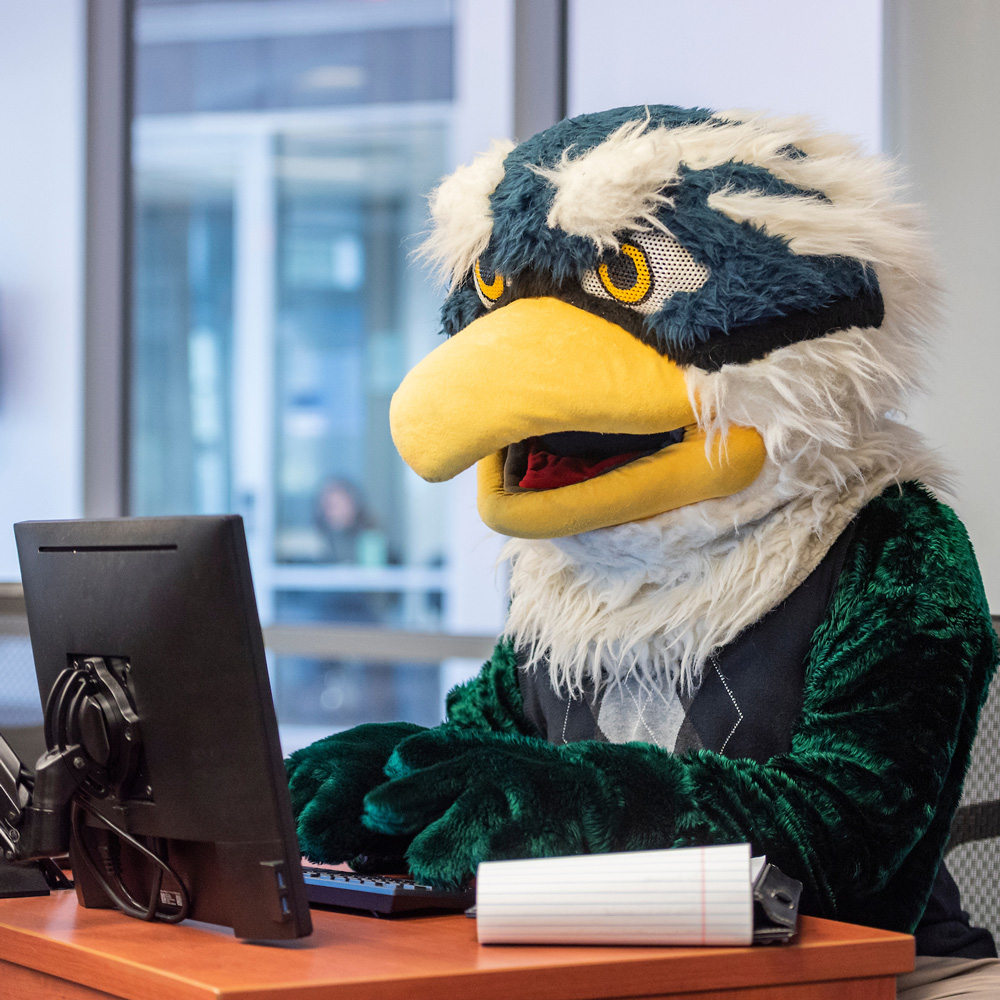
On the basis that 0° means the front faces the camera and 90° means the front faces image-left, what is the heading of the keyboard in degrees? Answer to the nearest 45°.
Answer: approximately 225°

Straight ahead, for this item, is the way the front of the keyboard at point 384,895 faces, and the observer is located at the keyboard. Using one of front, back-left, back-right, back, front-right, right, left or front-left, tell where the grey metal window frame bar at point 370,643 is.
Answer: front-left

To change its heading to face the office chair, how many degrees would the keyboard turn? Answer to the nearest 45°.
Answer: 0° — it already faces it

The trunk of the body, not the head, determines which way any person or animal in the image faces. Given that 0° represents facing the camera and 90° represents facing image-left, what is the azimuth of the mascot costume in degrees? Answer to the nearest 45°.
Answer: approximately 45°

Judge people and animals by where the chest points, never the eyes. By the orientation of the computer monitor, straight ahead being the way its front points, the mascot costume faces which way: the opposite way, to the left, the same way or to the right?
the opposite way

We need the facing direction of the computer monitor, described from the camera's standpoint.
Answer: facing away from the viewer and to the right of the viewer
